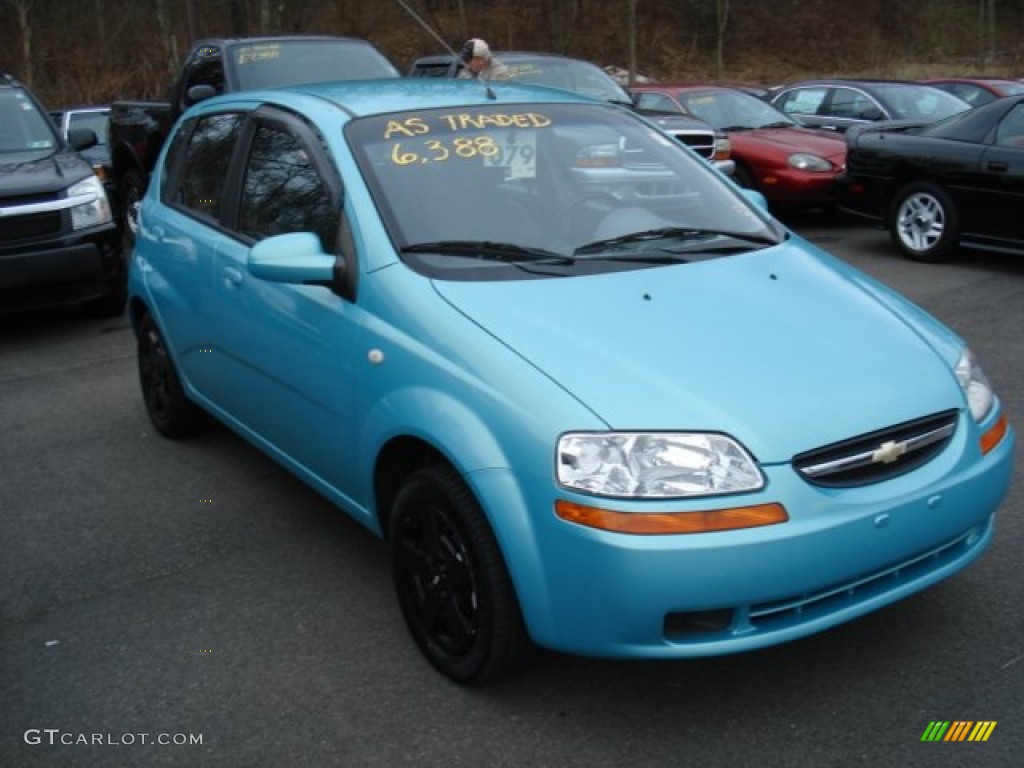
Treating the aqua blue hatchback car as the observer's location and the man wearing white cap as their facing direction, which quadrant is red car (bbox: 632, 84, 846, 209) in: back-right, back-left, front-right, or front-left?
front-right

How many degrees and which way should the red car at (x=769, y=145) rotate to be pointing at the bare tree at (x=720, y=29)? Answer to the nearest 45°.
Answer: approximately 135° to its left

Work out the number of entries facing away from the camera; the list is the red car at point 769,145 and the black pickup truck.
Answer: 0

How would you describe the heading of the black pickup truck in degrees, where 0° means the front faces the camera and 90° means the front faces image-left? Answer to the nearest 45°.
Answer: approximately 315°

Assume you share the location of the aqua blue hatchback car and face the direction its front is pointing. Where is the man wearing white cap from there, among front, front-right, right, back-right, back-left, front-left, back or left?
back-left

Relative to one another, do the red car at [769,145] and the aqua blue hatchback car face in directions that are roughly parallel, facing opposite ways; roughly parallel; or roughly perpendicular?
roughly parallel

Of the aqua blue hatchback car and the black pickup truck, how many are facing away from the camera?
0

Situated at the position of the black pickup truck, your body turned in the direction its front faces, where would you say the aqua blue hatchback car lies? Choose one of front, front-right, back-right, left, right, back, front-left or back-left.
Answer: front-right

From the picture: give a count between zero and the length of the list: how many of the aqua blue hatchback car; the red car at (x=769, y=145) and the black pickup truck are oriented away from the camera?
0
